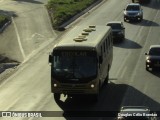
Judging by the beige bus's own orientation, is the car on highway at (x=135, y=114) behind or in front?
in front

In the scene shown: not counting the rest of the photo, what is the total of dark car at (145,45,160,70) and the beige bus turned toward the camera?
2

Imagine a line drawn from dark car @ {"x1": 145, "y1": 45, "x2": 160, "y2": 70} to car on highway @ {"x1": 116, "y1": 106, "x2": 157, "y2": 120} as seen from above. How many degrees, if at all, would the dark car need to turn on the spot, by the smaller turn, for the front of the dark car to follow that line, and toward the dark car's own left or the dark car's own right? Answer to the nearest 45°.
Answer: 0° — it already faces it

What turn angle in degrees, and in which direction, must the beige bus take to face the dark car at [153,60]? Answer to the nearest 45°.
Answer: approximately 135° to its left

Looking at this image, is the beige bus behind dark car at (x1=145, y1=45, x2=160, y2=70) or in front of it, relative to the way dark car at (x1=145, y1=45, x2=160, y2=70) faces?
in front

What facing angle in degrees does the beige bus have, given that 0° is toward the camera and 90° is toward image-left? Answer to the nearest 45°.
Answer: approximately 0°

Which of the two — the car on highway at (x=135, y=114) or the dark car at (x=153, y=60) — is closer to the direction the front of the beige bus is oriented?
the car on highway
